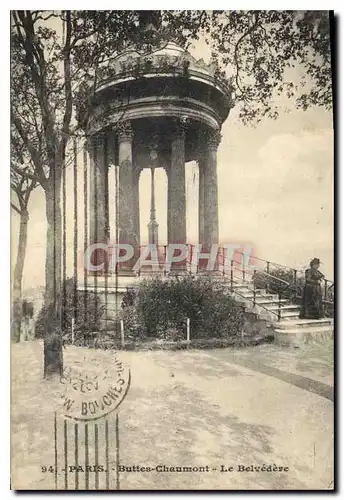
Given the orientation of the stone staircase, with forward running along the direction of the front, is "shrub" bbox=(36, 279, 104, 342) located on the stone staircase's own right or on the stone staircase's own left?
on the stone staircase's own right
